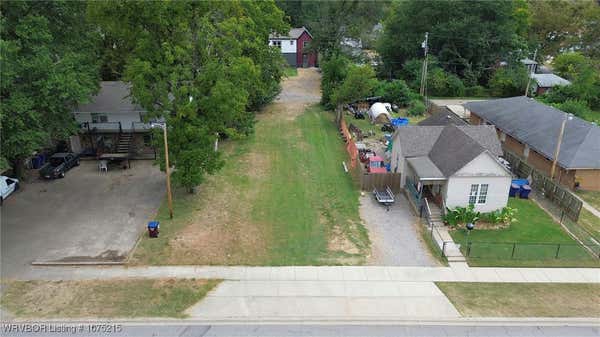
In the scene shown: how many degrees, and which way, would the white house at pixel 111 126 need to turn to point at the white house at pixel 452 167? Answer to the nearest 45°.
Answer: approximately 45° to its left

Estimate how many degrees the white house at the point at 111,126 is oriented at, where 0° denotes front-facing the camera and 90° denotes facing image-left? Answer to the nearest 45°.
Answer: approximately 0°

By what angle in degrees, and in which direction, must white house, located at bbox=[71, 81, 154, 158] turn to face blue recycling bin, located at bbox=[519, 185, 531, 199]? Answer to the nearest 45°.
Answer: approximately 45° to its left

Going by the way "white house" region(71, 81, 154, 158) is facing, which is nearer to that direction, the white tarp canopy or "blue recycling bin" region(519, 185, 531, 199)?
the blue recycling bin

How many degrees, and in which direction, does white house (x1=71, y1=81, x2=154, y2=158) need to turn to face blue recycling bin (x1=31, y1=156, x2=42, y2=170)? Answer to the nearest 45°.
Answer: approximately 90° to its right

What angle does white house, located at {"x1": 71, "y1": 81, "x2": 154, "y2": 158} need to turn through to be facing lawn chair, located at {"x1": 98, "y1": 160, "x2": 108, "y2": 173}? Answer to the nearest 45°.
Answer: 0° — it already faces it

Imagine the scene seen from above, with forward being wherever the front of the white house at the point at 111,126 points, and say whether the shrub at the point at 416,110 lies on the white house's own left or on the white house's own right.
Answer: on the white house's own left
